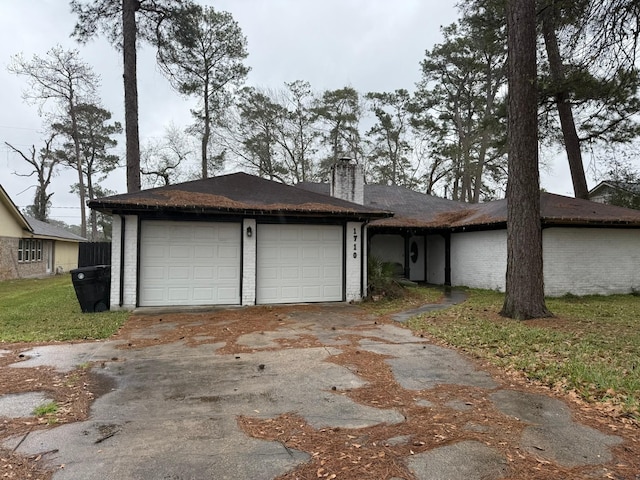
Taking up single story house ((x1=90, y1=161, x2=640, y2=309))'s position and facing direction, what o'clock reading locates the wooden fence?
The wooden fence is roughly at 4 o'clock from the single story house.

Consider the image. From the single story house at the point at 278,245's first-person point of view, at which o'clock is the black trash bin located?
The black trash bin is roughly at 2 o'clock from the single story house.

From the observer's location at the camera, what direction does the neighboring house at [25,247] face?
facing the viewer and to the right of the viewer

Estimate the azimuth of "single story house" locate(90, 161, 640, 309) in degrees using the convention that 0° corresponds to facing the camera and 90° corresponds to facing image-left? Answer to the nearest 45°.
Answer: approximately 0°

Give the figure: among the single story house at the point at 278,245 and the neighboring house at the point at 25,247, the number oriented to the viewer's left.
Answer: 0

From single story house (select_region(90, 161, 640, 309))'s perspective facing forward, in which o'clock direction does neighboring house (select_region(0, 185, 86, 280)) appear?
The neighboring house is roughly at 4 o'clock from the single story house.
